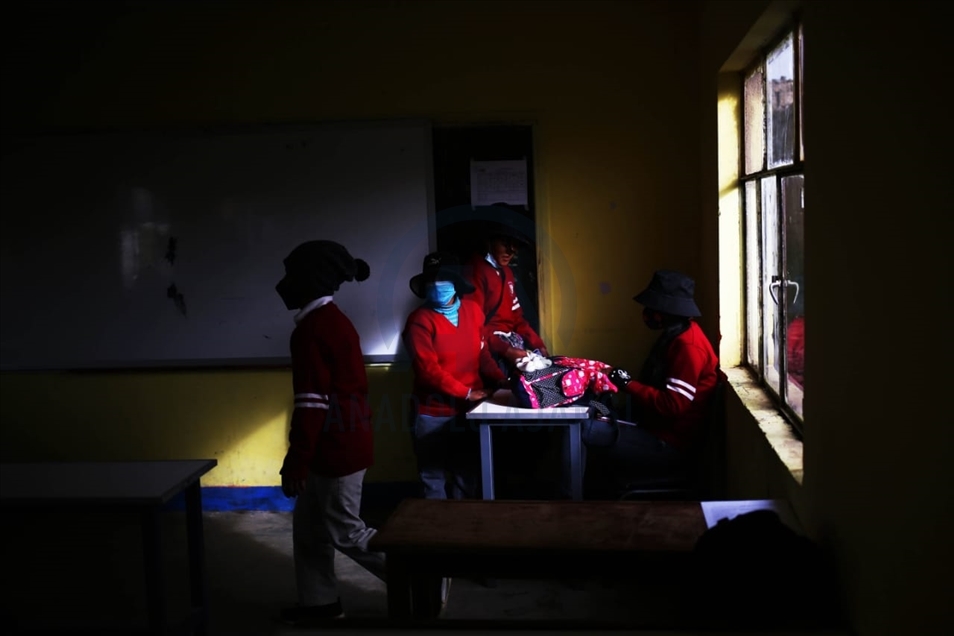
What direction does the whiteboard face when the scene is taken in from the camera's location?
facing the viewer

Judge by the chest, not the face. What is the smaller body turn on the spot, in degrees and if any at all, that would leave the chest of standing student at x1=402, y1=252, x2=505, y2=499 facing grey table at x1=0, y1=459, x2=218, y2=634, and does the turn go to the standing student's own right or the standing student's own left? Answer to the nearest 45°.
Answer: approximately 90° to the standing student's own right

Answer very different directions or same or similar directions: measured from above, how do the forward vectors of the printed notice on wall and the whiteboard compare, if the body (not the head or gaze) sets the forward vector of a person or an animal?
same or similar directions

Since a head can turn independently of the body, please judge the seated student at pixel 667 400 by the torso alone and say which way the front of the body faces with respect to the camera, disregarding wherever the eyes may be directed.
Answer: to the viewer's left

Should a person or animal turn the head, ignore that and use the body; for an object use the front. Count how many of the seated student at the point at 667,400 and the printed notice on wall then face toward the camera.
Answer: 1

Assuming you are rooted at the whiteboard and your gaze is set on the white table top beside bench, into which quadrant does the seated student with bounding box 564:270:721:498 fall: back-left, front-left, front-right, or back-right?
front-left

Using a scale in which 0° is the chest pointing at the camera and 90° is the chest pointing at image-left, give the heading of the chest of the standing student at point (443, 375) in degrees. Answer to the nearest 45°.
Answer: approximately 315°

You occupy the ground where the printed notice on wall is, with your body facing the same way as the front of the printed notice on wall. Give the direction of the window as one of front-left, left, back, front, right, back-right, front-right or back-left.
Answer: front-left

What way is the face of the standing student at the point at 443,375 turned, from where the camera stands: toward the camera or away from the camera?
toward the camera

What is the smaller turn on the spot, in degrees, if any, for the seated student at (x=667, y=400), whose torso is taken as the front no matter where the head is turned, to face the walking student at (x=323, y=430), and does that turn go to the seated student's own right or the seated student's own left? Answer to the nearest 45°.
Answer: approximately 45° to the seated student's own left

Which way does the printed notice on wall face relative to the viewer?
toward the camera

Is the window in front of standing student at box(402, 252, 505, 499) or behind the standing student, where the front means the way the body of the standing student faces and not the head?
in front

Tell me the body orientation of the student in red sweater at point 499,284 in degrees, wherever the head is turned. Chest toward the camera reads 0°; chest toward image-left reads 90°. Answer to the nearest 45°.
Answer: approximately 315°

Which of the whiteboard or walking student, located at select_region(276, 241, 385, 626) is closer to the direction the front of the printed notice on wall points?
the walking student

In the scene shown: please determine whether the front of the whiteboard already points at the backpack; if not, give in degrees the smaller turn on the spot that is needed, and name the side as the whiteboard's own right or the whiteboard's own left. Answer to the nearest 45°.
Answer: approximately 45° to the whiteboard's own left

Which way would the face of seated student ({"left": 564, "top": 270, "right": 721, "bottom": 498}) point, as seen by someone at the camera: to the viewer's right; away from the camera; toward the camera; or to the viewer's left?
to the viewer's left
